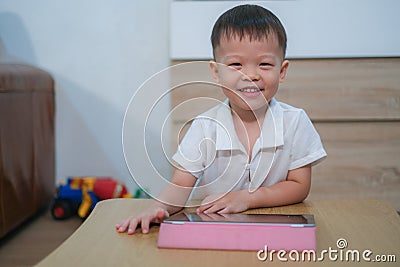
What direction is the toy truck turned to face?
to the viewer's left

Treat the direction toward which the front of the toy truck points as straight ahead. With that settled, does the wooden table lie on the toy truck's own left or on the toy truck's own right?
on the toy truck's own left
